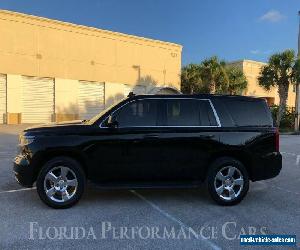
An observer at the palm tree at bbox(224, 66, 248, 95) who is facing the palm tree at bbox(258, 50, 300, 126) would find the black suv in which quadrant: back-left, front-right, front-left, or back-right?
front-right

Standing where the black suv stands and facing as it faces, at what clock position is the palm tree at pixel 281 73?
The palm tree is roughly at 4 o'clock from the black suv.

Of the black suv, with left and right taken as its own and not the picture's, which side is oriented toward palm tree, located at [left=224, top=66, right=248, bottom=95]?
right

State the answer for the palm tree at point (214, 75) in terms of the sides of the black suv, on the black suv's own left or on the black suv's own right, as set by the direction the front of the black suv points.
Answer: on the black suv's own right

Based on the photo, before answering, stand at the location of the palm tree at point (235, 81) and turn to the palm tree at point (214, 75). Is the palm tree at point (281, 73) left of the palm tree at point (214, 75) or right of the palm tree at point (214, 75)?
left

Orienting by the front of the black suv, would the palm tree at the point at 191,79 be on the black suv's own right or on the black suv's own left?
on the black suv's own right

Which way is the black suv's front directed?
to the viewer's left

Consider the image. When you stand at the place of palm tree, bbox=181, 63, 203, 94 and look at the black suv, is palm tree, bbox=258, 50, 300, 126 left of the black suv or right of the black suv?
left
